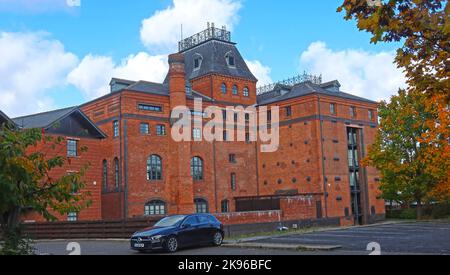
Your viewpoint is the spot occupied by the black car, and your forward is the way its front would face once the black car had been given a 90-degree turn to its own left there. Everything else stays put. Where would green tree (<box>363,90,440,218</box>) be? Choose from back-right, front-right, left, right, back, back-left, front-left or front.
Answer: left

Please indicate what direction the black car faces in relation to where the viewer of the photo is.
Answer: facing the viewer and to the left of the viewer

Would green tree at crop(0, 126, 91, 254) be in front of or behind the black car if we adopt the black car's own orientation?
in front

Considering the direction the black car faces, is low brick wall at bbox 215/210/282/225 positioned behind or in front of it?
behind
